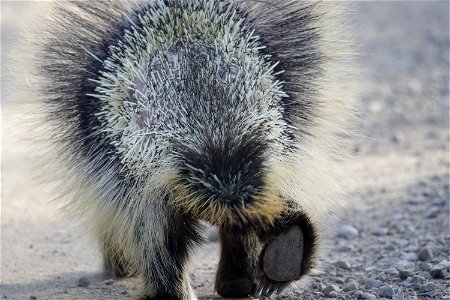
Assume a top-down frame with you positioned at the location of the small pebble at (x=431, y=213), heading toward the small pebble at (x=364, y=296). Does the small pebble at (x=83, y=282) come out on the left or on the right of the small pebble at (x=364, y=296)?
right

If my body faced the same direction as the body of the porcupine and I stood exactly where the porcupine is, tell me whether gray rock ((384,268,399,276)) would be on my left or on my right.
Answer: on my right

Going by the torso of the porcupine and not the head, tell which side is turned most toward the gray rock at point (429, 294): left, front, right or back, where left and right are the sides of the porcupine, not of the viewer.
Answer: right

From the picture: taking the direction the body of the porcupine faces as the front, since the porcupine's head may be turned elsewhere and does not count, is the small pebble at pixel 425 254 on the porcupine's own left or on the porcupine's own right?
on the porcupine's own right

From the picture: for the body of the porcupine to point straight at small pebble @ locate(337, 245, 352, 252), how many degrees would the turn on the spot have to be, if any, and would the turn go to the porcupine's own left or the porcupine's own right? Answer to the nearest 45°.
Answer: approximately 45° to the porcupine's own right

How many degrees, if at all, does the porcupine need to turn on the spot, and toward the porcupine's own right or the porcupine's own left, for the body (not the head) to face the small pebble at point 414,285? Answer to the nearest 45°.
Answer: approximately 90° to the porcupine's own right

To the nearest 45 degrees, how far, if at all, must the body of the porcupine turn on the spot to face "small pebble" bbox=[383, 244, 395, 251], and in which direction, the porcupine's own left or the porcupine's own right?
approximately 45° to the porcupine's own right

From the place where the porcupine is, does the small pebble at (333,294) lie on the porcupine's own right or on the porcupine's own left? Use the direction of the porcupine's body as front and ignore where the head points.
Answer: on the porcupine's own right

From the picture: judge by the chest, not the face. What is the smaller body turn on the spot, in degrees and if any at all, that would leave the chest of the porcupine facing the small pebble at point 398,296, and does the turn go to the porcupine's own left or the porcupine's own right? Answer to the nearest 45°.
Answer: approximately 90° to the porcupine's own right

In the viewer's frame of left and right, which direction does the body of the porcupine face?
facing away from the viewer
